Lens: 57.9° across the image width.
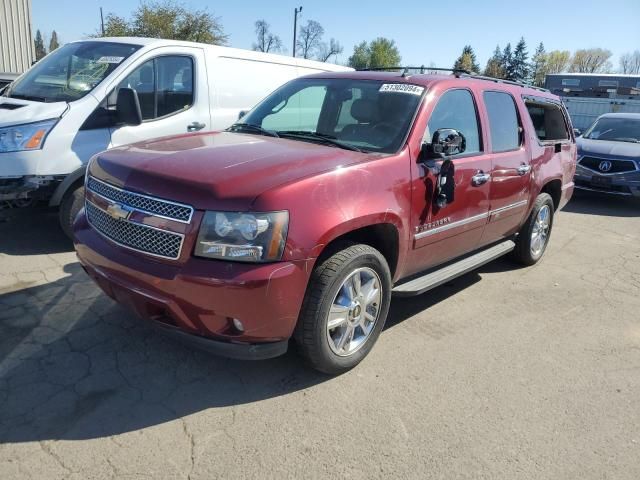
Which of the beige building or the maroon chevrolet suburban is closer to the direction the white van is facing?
the maroon chevrolet suburban

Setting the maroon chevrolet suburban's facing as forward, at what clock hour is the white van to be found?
The white van is roughly at 3 o'clock from the maroon chevrolet suburban.

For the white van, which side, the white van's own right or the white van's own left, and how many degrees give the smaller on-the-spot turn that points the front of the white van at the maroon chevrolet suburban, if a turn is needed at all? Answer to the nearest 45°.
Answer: approximately 90° to the white van's own left

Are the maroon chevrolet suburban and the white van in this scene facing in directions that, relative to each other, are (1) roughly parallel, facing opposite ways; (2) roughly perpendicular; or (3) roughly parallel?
roughly parallel

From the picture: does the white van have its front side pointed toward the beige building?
no

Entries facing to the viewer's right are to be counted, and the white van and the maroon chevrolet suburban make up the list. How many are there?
0

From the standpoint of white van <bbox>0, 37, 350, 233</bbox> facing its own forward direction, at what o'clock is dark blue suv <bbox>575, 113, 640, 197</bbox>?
The dark blue suv is roughly at 7 o'clock from the white van.

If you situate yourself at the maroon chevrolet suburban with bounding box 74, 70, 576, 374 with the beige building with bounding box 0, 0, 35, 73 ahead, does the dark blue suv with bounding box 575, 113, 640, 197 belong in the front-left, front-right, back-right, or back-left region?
front-right

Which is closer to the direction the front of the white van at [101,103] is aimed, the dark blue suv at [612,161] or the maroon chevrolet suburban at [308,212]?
the maroon chevrolet suburban

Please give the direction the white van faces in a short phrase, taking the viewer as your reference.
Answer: facing the viewer and to the left of the viewer

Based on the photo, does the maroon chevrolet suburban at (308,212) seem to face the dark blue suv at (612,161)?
no
